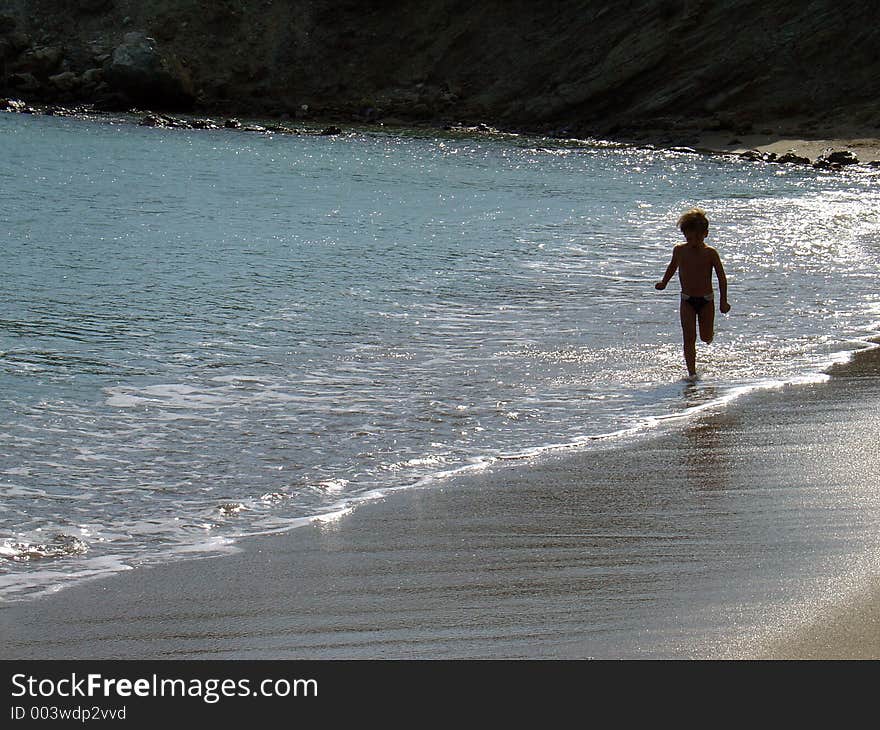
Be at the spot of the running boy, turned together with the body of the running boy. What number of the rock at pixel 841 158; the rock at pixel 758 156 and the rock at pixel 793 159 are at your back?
3

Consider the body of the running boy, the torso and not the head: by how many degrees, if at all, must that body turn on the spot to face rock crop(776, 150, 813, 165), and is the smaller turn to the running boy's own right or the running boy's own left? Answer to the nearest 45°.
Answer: approximately 180°

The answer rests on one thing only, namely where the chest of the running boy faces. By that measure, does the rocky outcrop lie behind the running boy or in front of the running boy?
behind

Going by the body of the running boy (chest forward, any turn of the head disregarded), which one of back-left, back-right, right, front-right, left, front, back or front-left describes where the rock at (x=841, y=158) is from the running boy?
back

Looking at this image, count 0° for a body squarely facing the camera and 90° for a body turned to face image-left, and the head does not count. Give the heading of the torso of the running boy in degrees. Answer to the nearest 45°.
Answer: approximately 0°

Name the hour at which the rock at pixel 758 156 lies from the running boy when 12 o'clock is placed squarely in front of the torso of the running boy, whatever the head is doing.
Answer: The rock is roughly at 6 o'clock from the running boy.
